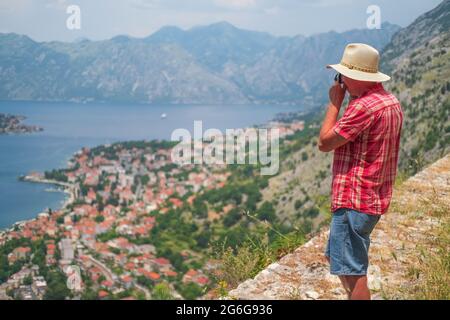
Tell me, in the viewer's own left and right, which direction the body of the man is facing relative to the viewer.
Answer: facing away from the viewer and to the left of the viewer

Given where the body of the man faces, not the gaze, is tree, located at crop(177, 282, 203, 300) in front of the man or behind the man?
in front

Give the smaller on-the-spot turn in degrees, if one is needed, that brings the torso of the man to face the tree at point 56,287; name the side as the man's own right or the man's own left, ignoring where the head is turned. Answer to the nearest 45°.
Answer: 0° — they already face it

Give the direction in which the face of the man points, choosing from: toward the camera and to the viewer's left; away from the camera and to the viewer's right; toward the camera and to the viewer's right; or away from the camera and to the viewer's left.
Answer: away from the camera and to the viewer's left
